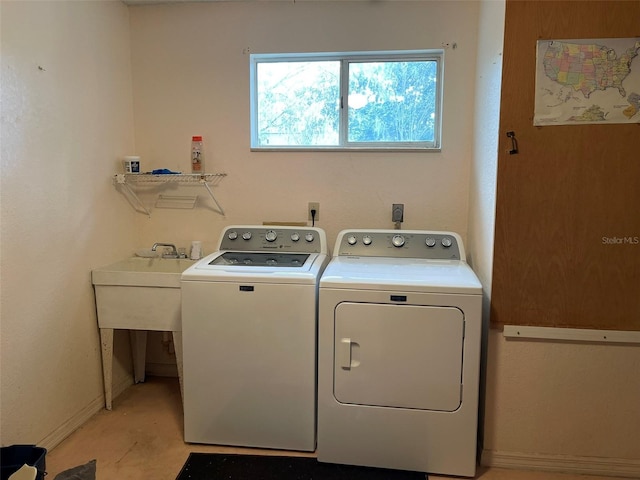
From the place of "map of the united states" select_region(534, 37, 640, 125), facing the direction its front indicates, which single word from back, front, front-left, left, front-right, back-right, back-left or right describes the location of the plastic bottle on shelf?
right

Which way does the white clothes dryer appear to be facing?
toward the camera

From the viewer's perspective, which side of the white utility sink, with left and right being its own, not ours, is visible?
front

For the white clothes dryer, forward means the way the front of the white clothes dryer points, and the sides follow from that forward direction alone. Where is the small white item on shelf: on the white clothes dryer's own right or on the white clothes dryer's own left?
on the white clothes dryer's own right

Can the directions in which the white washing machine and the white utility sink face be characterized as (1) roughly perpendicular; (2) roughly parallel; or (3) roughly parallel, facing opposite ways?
roughly parallel

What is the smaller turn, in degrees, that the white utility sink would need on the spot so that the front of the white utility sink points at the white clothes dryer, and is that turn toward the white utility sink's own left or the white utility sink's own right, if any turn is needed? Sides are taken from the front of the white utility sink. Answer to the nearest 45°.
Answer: approximately 45° to the white utility sink's own left

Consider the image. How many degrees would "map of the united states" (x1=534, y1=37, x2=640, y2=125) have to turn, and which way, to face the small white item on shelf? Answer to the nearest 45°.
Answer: approximately 90° to its right

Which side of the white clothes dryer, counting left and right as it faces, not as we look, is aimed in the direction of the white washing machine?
right

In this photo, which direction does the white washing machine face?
toward the camera

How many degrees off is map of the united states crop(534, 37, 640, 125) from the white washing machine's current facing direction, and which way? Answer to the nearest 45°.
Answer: approximately 90° to its left
